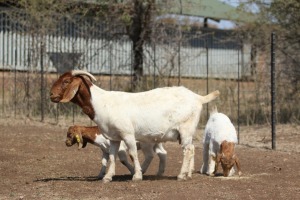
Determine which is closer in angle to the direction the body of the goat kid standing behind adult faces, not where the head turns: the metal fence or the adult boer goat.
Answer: the metal fence

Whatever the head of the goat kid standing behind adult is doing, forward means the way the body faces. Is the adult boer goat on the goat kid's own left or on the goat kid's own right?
on the goat kid's own left

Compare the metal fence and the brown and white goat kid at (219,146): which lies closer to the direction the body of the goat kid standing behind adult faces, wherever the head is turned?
the metal fence

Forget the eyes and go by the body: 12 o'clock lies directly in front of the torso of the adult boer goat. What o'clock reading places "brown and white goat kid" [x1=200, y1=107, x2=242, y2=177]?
The brown and white goat kid is roughly at 5 o'clock from the adult boer goat.

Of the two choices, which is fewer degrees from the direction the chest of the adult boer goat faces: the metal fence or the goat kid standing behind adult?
the goat kid standing behind adult

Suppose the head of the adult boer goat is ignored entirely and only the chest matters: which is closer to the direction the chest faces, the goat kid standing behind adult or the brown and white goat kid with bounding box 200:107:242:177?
the goat kid standing behind adult

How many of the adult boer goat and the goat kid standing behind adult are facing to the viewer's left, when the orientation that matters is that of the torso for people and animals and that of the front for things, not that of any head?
2

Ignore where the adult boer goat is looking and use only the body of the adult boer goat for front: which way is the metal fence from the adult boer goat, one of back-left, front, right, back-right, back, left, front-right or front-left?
right

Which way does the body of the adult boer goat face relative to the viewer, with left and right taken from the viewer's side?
facing to the left of the viewer

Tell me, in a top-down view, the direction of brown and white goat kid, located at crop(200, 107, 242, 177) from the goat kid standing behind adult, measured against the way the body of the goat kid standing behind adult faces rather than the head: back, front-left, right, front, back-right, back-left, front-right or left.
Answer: back

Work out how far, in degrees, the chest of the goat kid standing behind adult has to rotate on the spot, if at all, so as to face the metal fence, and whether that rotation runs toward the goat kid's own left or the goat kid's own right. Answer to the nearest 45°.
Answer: approximately 90° to the goat kid's own right

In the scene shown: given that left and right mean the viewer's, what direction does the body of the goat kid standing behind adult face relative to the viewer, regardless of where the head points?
facing to the left of the viewer

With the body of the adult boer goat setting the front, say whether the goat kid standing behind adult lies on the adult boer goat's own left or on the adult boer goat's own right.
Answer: on the adult boer goat's own right
